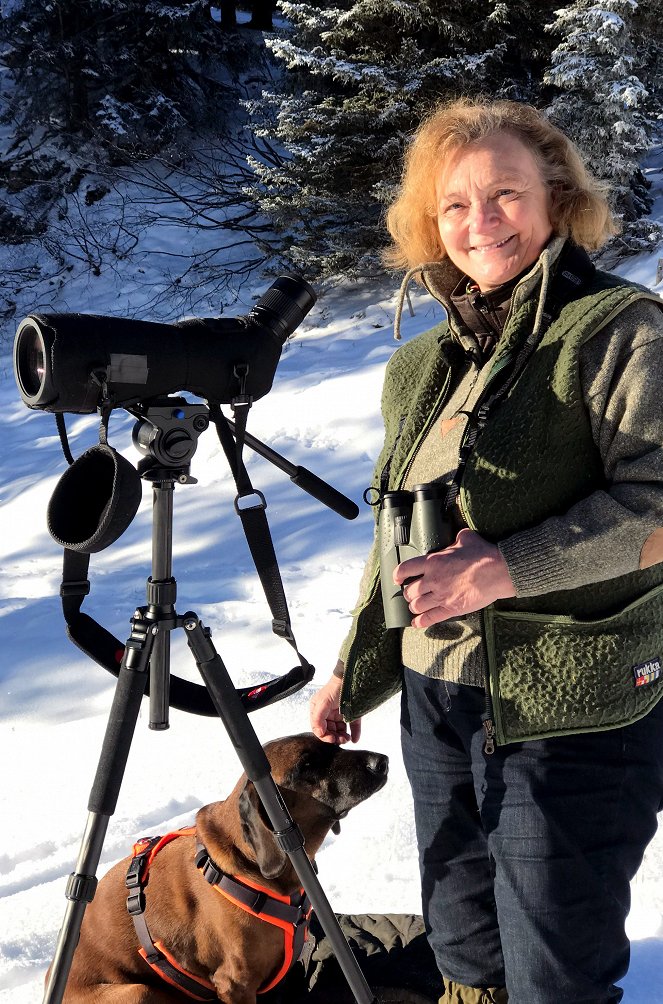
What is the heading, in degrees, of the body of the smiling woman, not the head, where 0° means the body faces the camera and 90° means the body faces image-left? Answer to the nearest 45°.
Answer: approximately 45°

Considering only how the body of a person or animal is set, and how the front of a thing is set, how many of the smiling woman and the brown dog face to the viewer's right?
1

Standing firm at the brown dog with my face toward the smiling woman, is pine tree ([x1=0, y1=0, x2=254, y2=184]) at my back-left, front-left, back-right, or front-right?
back-left

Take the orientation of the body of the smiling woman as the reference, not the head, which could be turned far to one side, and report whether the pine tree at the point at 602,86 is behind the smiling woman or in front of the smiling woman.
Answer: behind

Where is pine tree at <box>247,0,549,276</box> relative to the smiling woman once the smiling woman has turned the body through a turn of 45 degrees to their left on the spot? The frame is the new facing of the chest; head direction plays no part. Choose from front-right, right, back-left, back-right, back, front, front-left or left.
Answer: back

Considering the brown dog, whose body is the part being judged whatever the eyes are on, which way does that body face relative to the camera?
to the viewer's right
